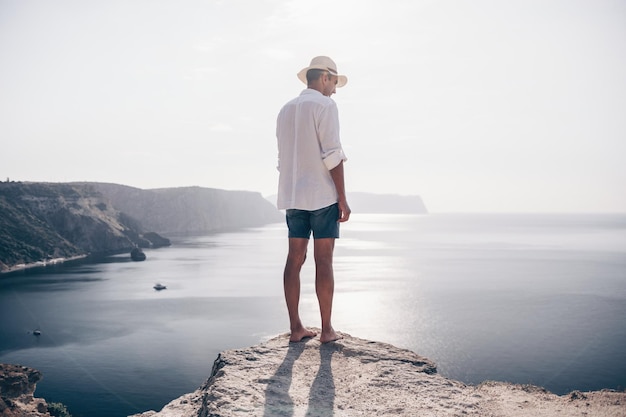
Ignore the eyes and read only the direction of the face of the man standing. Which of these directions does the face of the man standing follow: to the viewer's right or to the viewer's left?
to the viewer's right

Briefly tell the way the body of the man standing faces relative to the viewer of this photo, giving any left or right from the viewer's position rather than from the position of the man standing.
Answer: facing away from the viewer and to the right of the viewer

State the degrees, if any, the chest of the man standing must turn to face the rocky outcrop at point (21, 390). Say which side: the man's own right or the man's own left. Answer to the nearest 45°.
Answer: approximately 90° to the man's own left
